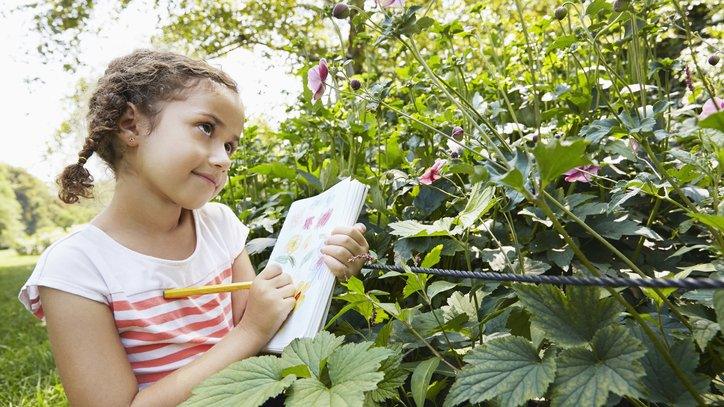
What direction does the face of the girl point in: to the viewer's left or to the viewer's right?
to the viewer's right

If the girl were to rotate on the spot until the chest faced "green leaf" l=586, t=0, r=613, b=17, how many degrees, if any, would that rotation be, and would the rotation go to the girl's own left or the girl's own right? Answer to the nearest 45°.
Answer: approximately 45° to the girl's own left

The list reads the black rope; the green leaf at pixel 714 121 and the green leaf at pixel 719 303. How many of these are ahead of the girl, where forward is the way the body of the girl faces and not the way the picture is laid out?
3

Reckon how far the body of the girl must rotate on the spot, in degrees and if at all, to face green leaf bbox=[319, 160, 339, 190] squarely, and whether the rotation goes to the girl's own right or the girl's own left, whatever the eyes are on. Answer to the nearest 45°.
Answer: approximately 90° to the girl's own left

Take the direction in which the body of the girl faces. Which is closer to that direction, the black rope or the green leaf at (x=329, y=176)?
the black rope

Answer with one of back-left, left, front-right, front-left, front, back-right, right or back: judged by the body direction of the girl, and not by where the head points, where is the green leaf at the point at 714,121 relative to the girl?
front
